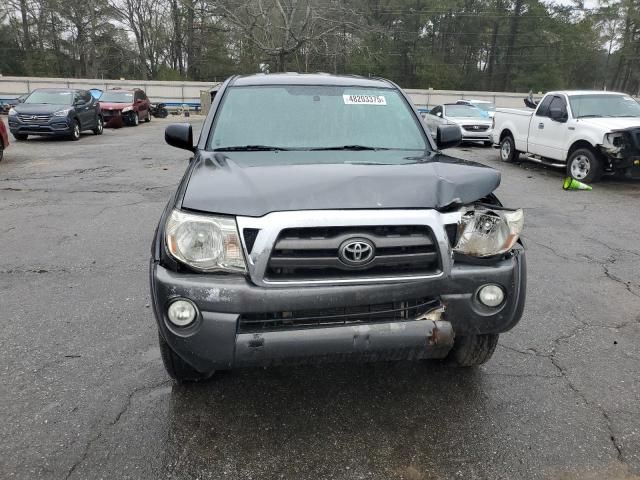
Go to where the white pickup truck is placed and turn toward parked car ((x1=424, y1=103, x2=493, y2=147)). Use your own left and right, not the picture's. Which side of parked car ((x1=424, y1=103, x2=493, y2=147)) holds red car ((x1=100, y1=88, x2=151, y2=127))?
left

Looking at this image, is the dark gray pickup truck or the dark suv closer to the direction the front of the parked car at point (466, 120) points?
the dark gray pickup truck

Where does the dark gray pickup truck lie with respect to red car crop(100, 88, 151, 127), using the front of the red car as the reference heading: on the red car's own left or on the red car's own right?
on the red car's own left

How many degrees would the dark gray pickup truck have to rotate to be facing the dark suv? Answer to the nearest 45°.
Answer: approximately 135° to its right

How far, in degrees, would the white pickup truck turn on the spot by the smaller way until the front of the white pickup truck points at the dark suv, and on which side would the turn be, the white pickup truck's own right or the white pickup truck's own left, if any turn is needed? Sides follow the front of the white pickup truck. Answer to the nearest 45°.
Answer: approximately 135° to the white pickup truck's own right

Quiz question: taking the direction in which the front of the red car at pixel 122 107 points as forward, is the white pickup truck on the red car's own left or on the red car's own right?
on the red car's own left

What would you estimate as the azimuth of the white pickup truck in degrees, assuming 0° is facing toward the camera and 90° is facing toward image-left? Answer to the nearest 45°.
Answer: approximately 315°

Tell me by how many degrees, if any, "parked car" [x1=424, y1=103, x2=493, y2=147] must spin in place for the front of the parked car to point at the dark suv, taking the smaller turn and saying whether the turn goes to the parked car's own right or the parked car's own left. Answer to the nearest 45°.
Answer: approximately 135° to the parked car's own right

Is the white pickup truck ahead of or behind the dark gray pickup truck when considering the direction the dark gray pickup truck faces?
behind

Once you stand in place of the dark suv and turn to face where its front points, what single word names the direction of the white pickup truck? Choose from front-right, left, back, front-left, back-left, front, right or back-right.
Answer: left

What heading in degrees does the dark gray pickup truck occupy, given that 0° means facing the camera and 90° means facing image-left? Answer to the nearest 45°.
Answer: approximately 0°
